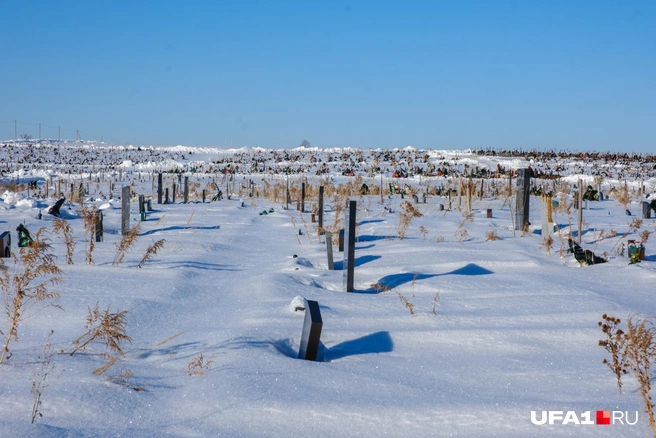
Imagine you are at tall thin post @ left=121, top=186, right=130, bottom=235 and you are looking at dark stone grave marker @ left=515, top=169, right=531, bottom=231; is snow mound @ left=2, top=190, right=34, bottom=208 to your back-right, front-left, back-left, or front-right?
back-left

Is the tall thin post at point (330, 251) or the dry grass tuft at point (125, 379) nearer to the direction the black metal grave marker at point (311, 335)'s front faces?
the dry grass tuft

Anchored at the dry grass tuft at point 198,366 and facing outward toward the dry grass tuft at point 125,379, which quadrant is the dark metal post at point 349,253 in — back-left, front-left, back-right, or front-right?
back-right

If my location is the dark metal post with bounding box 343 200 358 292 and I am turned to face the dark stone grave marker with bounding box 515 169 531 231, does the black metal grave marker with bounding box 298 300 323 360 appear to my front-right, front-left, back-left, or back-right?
back-right

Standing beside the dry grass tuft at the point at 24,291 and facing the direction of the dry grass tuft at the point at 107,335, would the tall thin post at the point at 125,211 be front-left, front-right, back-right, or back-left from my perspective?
back-left
